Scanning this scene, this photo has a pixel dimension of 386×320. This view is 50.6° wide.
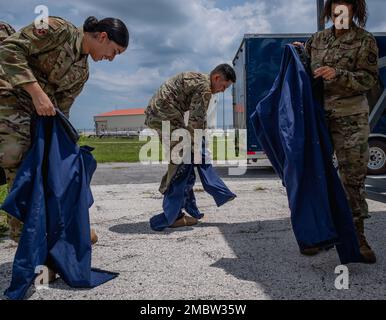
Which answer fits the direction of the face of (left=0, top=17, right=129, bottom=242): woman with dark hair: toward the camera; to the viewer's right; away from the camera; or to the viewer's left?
to the viewer's right

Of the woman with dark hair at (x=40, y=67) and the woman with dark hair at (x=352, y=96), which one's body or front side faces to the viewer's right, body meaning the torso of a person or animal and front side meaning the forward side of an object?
the woman with dark hair at (x=40, y=67)

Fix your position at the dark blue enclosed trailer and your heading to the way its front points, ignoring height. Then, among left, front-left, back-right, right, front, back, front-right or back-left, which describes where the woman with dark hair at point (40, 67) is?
right

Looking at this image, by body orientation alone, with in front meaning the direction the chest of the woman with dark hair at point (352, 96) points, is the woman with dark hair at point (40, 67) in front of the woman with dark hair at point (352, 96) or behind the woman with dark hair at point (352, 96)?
in front

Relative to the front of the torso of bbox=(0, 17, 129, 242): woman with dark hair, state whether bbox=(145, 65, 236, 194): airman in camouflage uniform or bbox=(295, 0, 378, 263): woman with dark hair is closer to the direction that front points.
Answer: the woman with dark hair

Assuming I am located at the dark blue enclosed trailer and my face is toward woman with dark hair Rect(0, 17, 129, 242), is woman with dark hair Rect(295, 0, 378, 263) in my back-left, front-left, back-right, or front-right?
front-left

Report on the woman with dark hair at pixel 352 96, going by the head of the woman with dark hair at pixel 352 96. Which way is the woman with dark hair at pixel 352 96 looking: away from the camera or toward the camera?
toward the camera

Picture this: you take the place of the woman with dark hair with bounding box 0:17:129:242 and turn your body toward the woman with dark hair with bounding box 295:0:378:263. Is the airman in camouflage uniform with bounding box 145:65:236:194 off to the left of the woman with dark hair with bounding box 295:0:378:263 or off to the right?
left

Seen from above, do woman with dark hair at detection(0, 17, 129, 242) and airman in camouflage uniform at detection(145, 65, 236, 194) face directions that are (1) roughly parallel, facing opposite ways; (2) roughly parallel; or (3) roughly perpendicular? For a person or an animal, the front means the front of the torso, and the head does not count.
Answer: roughly parallel

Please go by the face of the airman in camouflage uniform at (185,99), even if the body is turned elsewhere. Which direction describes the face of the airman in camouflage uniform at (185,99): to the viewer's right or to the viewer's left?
to the viewer's right

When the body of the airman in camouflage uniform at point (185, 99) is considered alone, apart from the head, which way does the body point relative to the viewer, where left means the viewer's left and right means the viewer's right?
facing to the right of the viewer

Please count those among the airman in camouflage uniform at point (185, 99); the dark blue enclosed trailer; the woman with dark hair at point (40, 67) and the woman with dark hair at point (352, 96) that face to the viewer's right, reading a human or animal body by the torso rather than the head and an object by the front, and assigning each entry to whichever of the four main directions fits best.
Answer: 3

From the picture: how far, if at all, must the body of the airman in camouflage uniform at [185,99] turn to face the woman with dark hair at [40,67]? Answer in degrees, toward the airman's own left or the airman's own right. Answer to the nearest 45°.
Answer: approximately 135° to the airman's own right

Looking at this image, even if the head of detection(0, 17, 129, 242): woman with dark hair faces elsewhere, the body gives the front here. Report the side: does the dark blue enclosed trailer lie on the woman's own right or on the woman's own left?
on the woman's own left

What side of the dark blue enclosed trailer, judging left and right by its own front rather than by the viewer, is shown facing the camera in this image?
right

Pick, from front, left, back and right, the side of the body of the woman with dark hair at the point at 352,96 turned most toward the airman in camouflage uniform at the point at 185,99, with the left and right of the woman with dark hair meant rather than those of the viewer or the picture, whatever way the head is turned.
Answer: right

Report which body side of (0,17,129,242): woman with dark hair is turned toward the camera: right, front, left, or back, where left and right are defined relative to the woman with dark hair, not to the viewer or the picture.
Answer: right

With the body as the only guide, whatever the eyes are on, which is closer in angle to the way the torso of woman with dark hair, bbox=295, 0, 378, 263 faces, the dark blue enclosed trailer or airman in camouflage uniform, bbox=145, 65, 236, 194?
the airman in camouflage uniform

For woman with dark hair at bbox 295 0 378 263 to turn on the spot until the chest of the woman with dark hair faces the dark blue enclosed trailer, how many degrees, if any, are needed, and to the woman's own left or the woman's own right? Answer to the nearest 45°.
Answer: approximately 135° to the woman's own right
